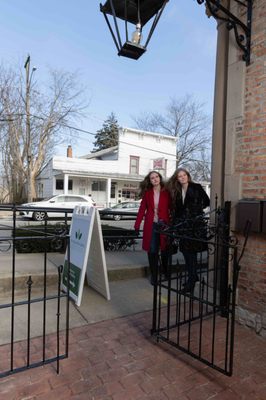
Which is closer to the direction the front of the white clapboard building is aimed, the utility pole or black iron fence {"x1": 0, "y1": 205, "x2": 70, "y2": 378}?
the black iron fence

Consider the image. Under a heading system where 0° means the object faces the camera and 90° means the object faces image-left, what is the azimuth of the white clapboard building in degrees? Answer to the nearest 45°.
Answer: approximately 0°

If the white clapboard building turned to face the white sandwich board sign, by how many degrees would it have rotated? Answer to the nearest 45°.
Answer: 0° — it already faces it

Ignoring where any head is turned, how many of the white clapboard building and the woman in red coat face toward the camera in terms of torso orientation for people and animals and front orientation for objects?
2

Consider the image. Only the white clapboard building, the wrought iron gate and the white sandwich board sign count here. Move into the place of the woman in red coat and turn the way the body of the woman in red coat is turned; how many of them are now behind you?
1

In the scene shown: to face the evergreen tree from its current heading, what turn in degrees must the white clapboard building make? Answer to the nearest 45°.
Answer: approximately 180°

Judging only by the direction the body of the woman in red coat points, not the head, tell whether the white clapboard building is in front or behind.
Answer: behind

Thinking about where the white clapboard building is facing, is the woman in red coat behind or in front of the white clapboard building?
in front

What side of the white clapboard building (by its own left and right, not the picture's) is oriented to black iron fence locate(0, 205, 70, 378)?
front

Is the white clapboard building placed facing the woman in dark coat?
yes
